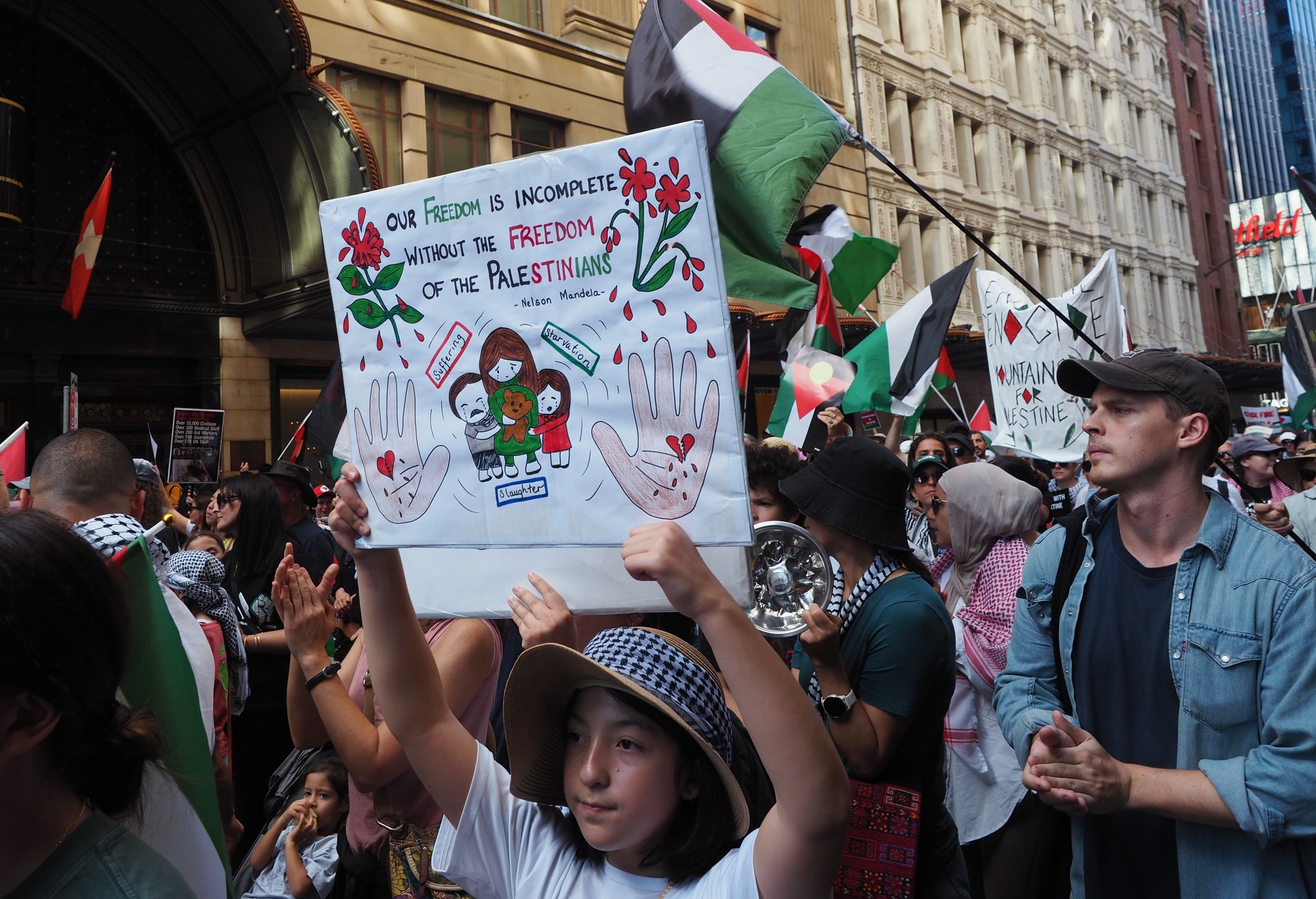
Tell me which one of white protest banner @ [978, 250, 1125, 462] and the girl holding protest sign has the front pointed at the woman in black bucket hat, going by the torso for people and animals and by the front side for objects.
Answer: the white protest banner

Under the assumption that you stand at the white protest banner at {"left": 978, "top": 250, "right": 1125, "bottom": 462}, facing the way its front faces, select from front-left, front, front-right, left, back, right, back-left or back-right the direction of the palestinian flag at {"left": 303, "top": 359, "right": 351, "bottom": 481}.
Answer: front-right

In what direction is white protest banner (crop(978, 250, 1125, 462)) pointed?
toward the camera

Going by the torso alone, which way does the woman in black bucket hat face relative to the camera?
to the viewer's left

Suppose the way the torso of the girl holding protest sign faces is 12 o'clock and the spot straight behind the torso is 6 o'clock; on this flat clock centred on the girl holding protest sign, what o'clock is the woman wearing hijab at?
The woman wearing hijab is roughly at 6 o'clock from the girl holding protest sign.

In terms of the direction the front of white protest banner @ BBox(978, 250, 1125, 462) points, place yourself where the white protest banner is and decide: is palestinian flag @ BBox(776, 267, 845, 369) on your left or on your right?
on your right

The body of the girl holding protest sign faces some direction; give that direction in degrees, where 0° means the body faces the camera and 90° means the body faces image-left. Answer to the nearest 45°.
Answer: approximately 45°

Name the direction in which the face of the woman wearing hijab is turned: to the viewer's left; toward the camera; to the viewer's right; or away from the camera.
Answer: to the viewer's left

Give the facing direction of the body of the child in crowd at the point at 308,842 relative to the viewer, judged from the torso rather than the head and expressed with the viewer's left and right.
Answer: facing the viewer and to the left of the viewer

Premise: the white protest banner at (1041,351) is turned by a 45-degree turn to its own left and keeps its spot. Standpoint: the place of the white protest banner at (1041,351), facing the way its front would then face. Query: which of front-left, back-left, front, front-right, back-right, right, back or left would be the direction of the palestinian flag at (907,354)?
right

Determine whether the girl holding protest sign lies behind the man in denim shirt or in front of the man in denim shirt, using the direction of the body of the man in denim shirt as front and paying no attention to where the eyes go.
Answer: in front
